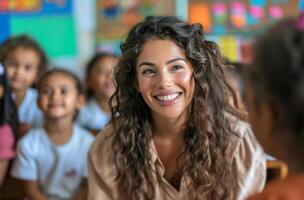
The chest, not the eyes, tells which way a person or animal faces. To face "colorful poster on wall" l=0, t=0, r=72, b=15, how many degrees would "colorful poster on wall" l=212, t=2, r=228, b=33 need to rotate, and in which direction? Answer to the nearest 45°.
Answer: approximately 90° to its right

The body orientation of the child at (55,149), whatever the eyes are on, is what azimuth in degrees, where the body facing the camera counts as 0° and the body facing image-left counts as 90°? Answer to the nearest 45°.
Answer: approximately 0°

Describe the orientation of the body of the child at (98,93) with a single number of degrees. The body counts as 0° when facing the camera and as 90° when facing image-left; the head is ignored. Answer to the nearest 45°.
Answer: approximately 315°

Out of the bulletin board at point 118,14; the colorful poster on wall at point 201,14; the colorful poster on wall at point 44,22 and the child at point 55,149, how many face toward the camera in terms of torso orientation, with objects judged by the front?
4

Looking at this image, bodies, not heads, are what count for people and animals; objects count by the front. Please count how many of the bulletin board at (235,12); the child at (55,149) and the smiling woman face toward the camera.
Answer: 3

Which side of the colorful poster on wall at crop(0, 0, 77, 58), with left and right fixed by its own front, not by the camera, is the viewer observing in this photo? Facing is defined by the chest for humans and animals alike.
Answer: front

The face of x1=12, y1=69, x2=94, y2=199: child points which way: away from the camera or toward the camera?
toward the camera

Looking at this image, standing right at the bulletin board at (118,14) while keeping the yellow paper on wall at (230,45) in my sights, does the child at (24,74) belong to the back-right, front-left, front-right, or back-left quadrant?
back-right

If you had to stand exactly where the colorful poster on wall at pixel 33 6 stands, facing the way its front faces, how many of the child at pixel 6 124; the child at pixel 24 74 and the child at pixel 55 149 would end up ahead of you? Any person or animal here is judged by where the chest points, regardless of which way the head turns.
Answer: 3

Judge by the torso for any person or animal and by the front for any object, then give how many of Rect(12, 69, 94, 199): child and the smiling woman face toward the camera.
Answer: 2

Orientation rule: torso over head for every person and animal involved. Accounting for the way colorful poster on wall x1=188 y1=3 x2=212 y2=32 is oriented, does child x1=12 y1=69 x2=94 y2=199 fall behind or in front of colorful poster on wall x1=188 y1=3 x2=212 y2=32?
in front

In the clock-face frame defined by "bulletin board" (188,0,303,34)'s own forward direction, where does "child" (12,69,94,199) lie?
The child is roughly at 1 o'clock from the bulletin board.
